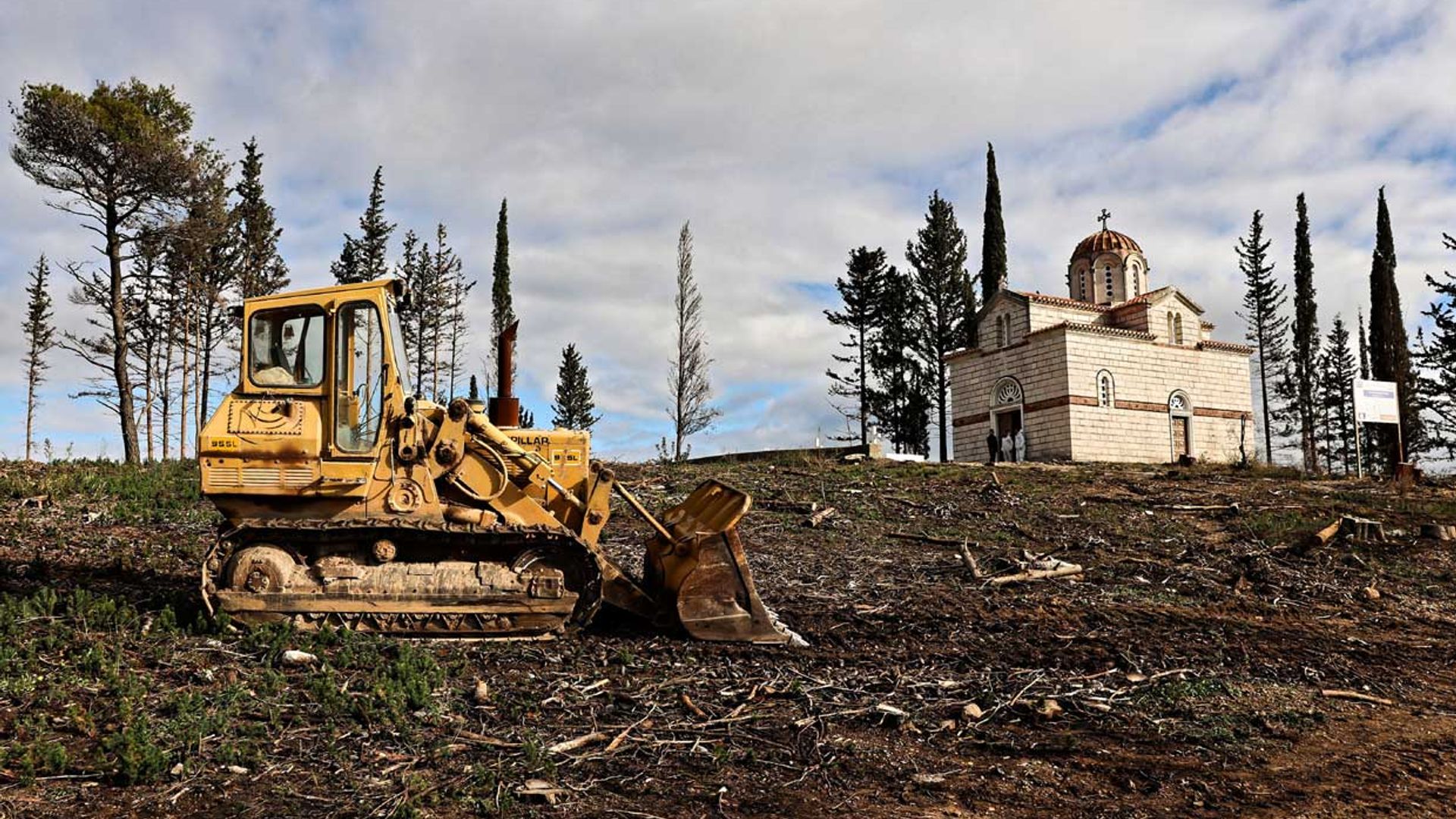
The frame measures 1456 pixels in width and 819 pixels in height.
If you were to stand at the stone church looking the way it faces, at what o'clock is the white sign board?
The white sign board is roughly at 9 o'clock from the stone church.

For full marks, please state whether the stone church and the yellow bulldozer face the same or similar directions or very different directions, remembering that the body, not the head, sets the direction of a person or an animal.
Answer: very different directions

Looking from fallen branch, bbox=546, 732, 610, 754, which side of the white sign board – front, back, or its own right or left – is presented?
front

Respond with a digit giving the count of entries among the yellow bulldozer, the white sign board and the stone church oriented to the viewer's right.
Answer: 1

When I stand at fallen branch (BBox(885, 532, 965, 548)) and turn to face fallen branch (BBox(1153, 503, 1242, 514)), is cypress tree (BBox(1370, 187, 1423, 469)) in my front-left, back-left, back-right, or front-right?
front-left

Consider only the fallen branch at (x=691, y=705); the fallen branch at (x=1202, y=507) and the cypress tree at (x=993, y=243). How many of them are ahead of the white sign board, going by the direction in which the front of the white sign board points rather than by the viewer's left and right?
2

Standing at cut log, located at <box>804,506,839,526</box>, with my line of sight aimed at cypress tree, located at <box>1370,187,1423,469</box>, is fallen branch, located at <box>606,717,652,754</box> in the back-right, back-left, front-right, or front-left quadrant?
back-right

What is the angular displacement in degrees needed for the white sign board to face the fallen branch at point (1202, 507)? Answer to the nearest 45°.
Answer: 0° — it already faces it

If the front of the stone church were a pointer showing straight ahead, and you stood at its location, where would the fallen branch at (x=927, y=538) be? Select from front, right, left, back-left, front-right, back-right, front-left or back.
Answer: front-left

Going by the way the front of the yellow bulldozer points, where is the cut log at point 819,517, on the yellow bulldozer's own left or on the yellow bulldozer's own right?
on the yellow bulldozer's own left

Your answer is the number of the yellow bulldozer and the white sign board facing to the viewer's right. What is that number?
1

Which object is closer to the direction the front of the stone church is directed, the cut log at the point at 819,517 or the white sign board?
the cut log

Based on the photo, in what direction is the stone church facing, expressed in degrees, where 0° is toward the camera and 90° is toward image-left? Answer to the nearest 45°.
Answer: approximately 45°

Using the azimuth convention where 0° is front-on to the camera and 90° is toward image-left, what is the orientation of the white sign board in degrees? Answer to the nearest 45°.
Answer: approximately 0°

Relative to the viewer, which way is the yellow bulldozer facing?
to the viewer's right

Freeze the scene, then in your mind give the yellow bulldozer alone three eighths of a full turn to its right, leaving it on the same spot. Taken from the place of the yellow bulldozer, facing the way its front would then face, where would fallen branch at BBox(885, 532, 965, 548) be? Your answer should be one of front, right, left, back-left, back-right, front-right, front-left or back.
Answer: back
